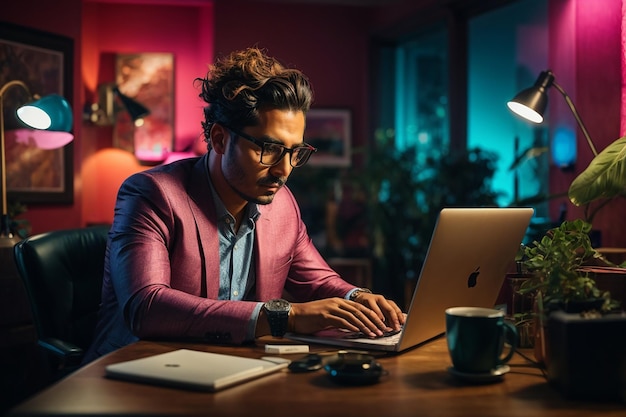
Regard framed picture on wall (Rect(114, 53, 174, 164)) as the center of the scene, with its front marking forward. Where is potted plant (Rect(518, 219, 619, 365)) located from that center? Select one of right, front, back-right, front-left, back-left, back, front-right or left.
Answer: front

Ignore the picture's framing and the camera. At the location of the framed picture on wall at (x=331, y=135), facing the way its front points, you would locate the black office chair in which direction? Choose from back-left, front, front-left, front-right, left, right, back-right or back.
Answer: front

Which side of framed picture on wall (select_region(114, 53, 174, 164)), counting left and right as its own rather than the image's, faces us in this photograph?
front

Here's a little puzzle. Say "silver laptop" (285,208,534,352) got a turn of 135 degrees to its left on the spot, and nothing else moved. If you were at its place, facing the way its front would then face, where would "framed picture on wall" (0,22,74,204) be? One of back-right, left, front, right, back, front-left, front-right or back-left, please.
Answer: back-right

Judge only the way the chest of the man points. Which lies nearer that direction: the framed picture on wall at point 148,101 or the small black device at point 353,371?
the small black device

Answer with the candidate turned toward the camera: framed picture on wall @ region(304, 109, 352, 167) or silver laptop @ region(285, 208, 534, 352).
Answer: the framed picture on wall

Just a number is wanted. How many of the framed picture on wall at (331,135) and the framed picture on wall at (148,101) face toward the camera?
2

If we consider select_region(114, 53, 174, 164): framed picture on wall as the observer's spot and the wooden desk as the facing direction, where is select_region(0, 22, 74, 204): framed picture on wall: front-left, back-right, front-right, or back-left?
front-right

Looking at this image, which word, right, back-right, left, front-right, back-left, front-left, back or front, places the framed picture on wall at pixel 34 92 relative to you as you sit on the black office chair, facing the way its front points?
back-left

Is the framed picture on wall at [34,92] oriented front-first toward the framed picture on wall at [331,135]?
no

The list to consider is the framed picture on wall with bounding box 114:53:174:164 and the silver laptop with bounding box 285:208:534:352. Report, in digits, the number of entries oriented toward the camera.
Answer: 1

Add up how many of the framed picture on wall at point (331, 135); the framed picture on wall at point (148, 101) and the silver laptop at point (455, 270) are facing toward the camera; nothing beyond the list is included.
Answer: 2

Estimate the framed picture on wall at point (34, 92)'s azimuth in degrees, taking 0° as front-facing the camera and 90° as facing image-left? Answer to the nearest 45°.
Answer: approximately 315°

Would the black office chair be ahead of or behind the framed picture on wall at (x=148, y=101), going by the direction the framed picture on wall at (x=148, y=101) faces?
ahead

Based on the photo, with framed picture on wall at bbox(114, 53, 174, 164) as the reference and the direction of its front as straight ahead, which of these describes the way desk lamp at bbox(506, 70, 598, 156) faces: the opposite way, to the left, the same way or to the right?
to the right
